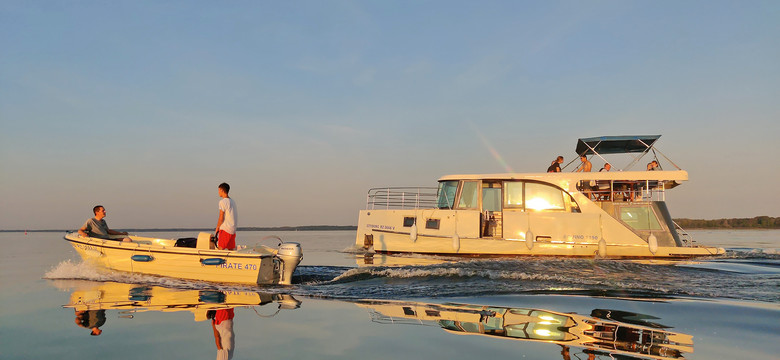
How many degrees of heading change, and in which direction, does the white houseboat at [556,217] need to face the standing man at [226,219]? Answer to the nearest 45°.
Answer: approximately 45° to its left

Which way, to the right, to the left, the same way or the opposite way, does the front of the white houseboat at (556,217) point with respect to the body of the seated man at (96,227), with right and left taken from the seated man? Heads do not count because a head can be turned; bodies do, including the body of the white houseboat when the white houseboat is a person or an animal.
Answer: the opposite way

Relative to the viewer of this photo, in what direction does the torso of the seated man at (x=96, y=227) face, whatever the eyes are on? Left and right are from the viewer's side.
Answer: facing the viewer and to the right of the viewer

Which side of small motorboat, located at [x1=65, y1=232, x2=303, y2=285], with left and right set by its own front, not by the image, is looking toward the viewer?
left

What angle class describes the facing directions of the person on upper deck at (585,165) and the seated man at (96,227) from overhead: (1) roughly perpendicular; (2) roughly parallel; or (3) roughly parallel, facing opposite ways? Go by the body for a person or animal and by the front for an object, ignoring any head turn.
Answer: roughly parallel, facing opposite ways

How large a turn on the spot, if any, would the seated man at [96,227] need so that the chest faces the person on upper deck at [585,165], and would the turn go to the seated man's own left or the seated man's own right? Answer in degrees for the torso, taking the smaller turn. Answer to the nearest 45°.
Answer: approximately 45° to the seated man's own left

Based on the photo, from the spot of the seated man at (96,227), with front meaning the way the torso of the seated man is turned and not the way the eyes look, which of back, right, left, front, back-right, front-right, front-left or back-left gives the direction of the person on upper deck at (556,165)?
front-left

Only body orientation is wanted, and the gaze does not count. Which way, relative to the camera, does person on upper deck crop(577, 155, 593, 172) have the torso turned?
to the viewer's left

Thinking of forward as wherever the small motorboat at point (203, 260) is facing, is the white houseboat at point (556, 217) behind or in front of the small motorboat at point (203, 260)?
behind

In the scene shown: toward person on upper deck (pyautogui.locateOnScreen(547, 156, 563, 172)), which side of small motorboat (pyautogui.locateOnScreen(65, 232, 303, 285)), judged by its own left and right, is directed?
back

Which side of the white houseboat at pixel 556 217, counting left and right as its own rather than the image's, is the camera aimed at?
left
